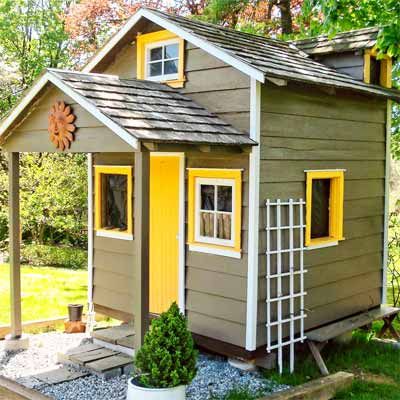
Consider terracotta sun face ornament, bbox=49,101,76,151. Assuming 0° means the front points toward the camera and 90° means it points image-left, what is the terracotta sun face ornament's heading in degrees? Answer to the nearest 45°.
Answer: approximately 45°

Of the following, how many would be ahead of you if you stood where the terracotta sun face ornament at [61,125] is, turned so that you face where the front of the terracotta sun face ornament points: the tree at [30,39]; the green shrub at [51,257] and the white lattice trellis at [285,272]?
0

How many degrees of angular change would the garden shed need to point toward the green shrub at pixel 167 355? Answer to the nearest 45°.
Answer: approximately 45° to its left

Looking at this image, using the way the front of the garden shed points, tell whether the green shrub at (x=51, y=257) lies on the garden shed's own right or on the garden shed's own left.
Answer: on the garden shed's own right

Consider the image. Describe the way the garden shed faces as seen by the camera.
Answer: facing the viewer and to the left of the viewer

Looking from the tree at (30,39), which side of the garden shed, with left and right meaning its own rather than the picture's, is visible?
right
